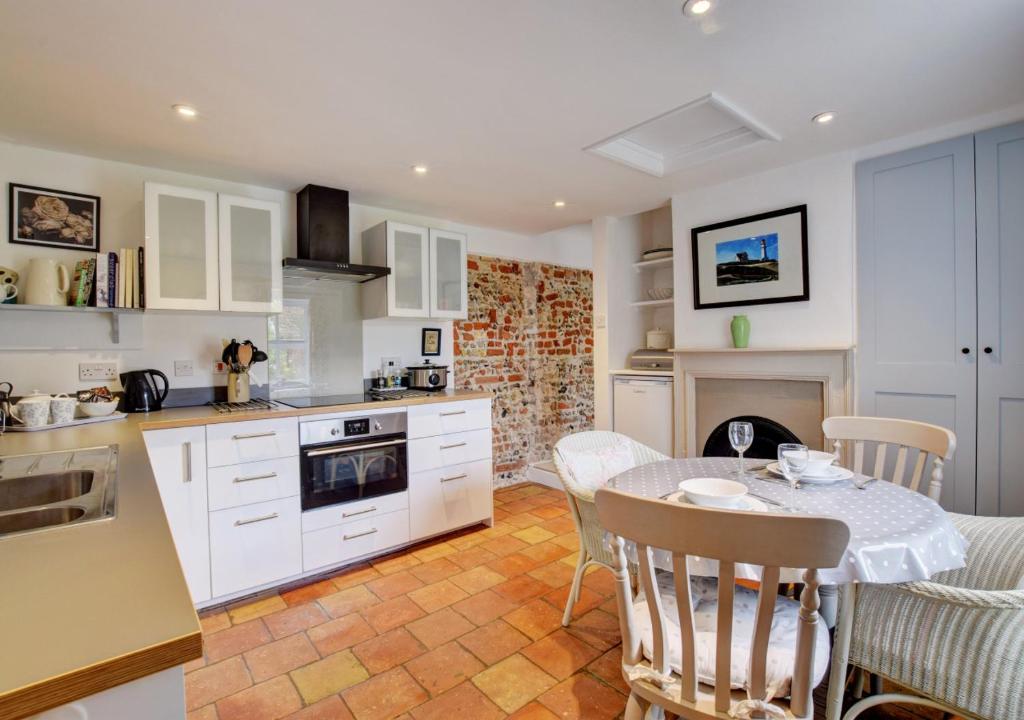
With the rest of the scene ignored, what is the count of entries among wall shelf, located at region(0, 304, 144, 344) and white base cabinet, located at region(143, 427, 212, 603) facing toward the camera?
2

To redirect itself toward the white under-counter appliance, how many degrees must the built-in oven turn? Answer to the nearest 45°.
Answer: approximately 45° to its left

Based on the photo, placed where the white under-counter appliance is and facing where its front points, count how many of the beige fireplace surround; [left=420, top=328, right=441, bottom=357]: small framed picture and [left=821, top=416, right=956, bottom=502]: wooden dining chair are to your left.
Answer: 2

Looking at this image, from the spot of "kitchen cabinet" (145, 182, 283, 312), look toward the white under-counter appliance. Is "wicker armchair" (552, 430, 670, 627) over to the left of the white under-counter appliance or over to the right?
right

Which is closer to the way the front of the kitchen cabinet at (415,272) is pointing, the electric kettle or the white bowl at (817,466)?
the white bowl

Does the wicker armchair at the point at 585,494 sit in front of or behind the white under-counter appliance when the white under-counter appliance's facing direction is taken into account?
in front

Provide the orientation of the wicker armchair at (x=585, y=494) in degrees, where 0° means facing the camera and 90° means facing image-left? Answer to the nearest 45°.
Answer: approximately 315°

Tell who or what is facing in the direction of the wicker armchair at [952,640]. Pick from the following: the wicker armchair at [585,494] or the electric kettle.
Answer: the wicker armchair at [585,494]

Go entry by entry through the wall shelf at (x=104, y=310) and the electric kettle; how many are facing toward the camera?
1

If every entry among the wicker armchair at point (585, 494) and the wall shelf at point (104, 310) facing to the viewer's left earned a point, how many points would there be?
0

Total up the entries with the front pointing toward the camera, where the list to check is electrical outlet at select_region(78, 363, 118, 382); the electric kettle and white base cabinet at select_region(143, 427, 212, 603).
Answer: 2
